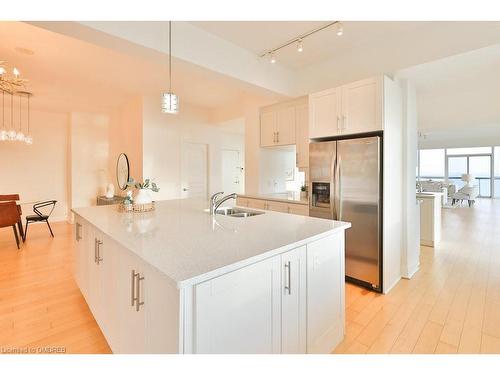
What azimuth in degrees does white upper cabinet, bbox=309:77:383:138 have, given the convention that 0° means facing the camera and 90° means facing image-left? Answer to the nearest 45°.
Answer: approximately 45°

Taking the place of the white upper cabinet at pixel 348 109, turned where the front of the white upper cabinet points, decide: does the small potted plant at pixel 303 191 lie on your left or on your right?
on your right

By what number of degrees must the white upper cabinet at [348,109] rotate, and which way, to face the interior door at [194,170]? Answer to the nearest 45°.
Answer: approximately 90° to its right

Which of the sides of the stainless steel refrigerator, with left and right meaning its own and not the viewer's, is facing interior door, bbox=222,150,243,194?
right

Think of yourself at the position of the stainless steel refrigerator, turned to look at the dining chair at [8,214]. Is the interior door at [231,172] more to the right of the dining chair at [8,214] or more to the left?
right

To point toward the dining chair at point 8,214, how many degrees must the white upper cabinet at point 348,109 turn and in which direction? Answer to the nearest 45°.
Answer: approximately 45° to its right

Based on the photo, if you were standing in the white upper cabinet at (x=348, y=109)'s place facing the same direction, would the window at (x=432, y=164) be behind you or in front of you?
behind

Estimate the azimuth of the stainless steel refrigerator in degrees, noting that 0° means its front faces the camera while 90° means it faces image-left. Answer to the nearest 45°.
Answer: approximately 45°

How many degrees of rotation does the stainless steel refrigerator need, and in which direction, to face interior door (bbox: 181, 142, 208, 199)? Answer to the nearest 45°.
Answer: approximately 90° to its right
